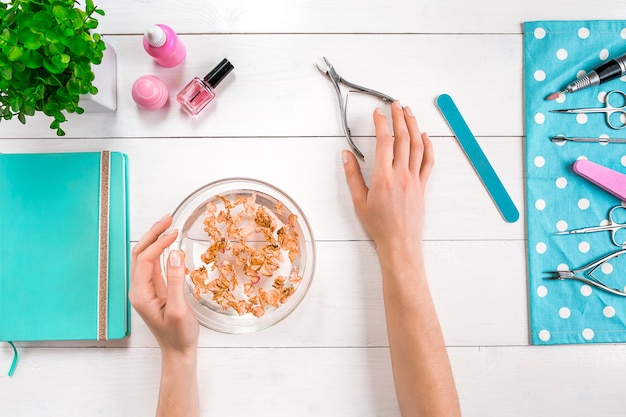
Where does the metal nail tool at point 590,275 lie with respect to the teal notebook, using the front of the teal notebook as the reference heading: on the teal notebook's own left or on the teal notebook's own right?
on the teal notebook's own left

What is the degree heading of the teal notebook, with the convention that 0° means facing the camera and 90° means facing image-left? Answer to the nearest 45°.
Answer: approximately 0°
